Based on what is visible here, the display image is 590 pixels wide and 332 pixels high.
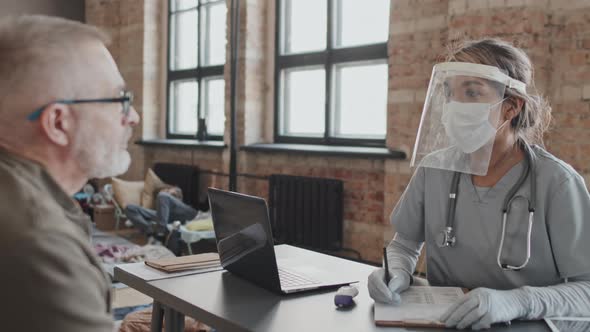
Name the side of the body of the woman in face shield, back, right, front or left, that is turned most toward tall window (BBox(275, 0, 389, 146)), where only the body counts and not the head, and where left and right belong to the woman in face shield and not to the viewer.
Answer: right

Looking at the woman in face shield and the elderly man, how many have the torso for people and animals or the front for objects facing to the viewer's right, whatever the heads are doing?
1

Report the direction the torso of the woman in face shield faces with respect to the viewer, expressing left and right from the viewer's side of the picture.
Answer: facing the viewer and to the left of the viewer

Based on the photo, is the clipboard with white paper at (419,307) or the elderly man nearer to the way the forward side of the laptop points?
the clipboard with white paper

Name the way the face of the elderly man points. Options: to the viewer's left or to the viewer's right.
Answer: to the viewer's right

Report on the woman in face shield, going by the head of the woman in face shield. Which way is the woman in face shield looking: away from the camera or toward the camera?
toward the camera

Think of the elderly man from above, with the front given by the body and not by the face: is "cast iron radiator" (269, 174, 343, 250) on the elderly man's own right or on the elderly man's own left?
on the elderly man's own left

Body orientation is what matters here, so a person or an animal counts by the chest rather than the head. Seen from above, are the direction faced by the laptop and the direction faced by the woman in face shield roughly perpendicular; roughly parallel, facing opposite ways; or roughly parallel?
roughly parallel, facing opposite ways

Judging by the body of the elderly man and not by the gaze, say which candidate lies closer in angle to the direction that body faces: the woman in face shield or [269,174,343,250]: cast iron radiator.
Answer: the woman in face shield

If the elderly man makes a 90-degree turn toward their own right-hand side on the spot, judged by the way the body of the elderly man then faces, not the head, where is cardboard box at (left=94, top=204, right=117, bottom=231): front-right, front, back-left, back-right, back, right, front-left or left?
back

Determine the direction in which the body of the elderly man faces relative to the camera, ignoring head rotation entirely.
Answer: to the viewer's right

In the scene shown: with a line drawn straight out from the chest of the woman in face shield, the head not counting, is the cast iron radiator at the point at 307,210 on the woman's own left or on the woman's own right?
on the woman's own right
